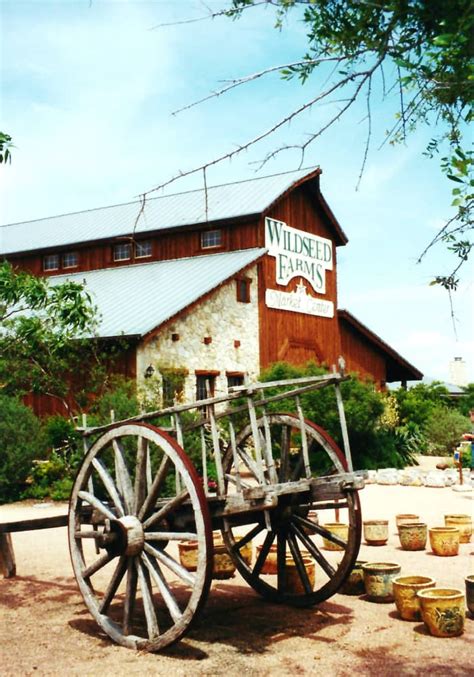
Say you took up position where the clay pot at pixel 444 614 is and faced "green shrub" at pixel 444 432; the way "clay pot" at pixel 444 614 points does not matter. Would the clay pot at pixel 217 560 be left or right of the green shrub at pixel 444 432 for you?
left

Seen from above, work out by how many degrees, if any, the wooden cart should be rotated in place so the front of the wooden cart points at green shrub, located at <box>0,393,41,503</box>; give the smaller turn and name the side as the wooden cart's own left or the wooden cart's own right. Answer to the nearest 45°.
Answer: approximately 45° to the wooden cart's own right

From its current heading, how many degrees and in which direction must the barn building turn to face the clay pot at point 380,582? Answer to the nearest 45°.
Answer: approximately 45° to its right

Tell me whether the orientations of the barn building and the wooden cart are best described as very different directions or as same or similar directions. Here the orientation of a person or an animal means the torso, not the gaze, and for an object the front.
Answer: very different directions

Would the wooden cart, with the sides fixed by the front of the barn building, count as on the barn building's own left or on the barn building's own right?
on the barn building's own right

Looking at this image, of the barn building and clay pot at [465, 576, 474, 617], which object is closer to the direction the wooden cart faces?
the barn building

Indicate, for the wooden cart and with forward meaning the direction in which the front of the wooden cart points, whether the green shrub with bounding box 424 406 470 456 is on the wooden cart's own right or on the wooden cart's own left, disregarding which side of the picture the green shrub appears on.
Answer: on the wooden cart's own right

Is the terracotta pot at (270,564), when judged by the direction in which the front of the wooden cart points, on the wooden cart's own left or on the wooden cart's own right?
on the wooden cart's own right

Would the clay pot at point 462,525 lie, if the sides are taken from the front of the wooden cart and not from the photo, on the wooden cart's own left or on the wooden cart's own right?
on the wooden cart's own right

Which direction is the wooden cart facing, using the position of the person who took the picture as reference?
facing away from the viewer and to the left of the viewer

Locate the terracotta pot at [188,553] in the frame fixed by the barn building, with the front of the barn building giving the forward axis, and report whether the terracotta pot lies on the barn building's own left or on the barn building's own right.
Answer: on the barn building's own right

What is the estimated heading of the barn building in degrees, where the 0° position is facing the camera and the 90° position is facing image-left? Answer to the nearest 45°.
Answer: approximately 315°
